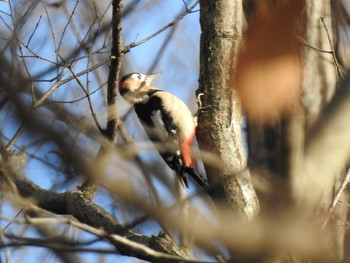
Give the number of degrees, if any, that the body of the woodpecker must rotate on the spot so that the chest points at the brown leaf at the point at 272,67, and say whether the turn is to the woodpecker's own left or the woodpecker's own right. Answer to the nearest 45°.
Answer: approximately 90° to the woodpecker's own right

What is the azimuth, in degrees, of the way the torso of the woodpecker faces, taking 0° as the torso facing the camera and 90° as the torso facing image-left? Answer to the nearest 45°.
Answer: approximately 270°

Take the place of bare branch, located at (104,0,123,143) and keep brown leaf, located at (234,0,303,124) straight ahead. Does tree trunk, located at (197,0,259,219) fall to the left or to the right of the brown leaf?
left
